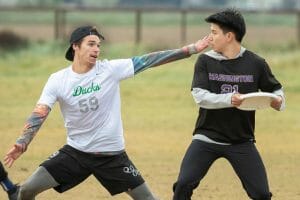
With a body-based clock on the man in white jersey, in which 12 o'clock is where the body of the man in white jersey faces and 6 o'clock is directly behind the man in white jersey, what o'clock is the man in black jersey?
The man in black jersey is roughly at 9 o'clock from the man in white jersey.

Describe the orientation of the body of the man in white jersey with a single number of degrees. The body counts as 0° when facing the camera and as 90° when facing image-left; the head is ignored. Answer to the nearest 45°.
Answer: approximately 0°

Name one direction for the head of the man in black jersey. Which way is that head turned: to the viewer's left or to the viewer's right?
to the viewer's left

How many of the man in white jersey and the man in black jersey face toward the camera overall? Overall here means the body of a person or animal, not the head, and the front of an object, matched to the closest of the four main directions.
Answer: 2

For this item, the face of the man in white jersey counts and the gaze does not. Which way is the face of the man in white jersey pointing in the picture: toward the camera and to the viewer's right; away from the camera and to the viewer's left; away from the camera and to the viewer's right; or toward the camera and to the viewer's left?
toward the camera and to the viewer's right

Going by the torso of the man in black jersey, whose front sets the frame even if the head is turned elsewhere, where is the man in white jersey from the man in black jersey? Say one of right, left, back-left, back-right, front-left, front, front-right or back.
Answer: right
